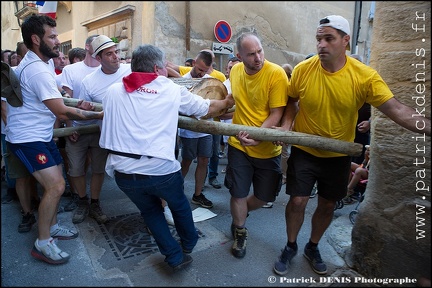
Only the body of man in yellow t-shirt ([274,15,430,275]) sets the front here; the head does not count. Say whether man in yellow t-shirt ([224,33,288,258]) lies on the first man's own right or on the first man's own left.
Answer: on the first man's own right

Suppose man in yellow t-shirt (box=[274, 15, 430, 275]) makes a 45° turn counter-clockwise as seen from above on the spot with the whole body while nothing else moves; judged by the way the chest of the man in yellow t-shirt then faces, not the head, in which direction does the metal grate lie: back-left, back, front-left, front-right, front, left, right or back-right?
back-right

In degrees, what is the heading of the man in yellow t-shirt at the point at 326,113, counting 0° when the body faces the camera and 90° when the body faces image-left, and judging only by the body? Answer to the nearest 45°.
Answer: approximately 0°

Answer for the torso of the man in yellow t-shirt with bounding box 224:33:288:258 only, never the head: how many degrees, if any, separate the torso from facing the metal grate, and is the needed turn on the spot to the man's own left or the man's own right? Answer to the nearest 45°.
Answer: approximately 90° to the man's own right

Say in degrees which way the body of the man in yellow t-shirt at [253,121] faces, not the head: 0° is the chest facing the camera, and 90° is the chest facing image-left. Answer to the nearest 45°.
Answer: approximately 0°

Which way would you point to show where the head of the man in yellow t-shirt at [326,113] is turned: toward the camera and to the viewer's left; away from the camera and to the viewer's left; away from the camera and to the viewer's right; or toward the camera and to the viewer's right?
toward the camera and to the viewer's left

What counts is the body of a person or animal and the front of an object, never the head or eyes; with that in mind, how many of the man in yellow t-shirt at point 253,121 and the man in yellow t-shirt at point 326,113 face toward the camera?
2
